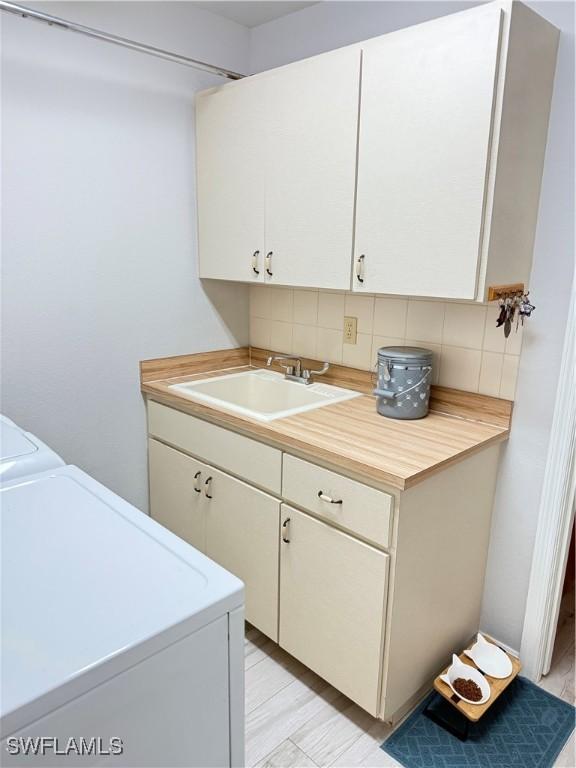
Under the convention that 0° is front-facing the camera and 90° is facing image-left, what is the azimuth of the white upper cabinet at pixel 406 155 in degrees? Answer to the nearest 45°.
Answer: approximately 45°
